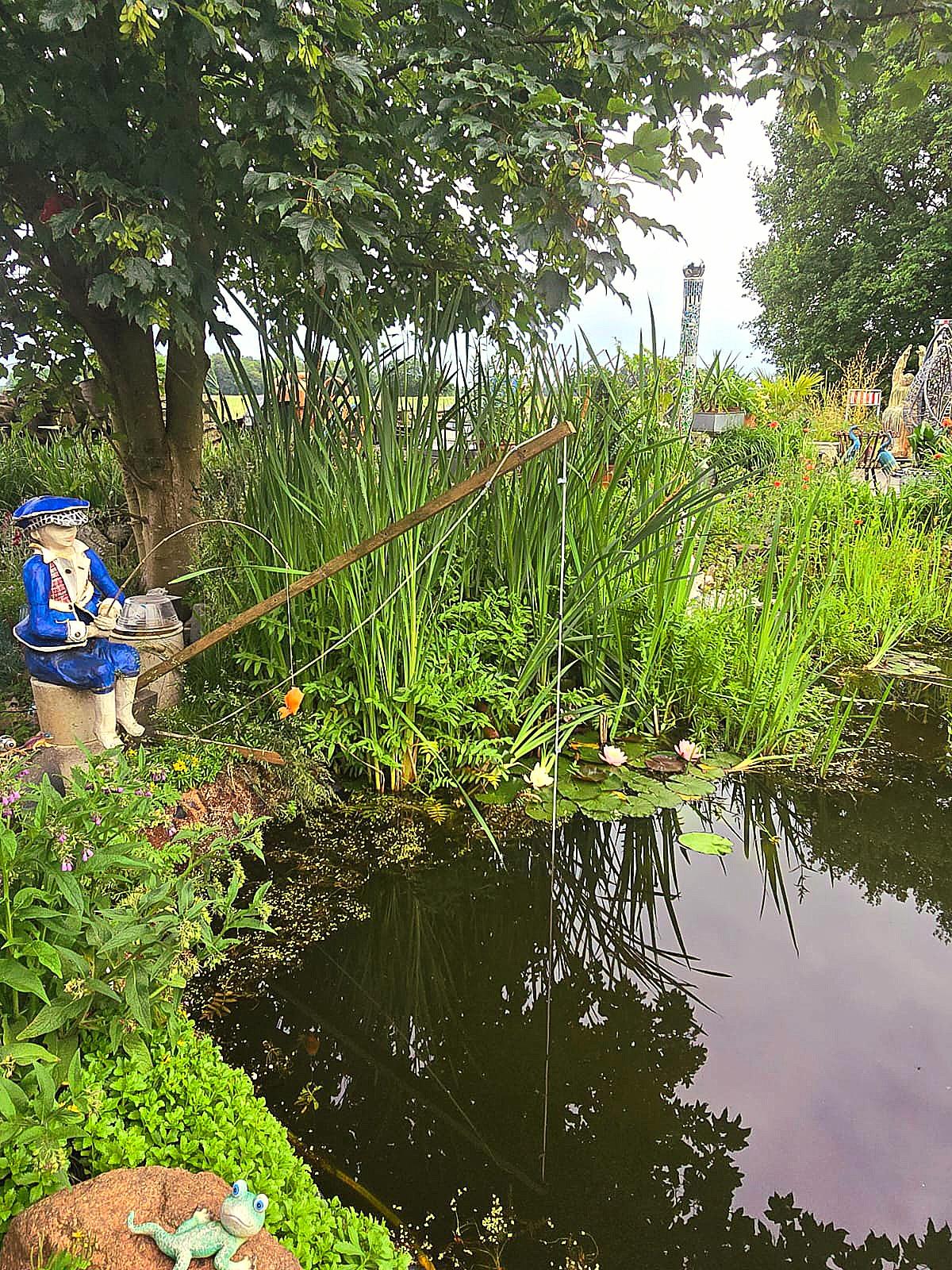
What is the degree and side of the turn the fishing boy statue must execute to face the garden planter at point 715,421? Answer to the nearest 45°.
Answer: approximately 90° to its left

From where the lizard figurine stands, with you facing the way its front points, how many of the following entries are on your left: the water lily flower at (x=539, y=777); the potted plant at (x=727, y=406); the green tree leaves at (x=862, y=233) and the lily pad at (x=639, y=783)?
4

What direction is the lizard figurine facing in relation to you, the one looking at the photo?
facing the viewer and to the right of the viewer

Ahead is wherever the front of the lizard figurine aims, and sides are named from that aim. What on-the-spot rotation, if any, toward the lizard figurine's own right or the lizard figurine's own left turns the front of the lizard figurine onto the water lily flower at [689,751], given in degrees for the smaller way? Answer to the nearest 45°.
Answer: approximately 90° to the lizard figurine's own left

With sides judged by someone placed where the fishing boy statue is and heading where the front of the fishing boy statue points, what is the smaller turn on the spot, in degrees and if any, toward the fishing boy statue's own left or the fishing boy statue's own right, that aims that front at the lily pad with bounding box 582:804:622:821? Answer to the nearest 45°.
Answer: approximately 45° to the fishing boy statue's own left

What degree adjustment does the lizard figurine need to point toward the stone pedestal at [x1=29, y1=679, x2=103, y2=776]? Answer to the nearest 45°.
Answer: approximately 135° to its left

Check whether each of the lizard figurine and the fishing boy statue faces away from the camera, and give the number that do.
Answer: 0

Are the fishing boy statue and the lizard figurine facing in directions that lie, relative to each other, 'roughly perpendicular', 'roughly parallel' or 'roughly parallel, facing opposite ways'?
roughly parallel

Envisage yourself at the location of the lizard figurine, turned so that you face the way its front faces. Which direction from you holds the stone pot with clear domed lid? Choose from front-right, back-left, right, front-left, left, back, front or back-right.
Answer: back-left

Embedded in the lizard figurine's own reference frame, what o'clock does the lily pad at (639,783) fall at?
The lily pad is roughly at 9 o'clock from the lizard figurine.
